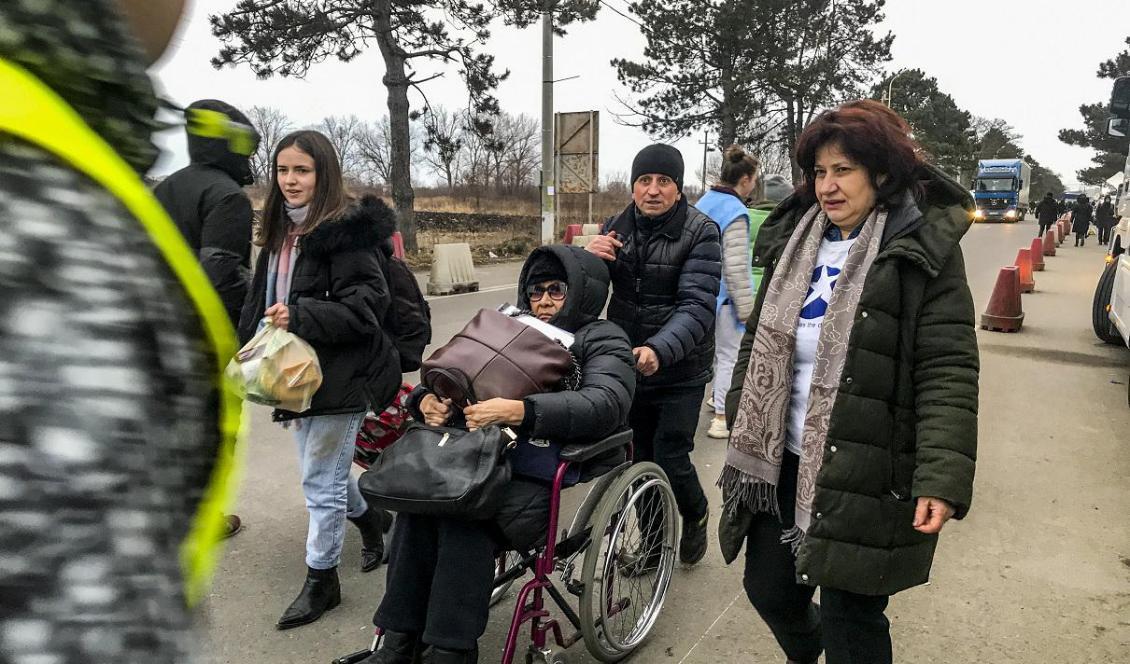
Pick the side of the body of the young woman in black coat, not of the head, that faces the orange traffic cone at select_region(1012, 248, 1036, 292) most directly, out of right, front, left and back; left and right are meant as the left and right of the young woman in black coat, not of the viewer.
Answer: back

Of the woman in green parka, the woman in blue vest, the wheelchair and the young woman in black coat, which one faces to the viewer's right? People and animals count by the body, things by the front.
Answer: the woman in blue vest

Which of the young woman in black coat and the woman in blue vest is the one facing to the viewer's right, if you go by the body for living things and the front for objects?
the woman in blue vest

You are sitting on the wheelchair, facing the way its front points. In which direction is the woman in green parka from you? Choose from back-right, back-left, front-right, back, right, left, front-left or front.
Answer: left

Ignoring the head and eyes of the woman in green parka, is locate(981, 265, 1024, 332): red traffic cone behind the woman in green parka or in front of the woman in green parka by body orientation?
behind

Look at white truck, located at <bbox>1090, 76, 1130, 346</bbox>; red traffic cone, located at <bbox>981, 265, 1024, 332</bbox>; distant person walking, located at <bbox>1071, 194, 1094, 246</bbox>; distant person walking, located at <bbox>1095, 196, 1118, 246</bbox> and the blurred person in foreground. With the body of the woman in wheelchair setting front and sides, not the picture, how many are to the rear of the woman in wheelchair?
4

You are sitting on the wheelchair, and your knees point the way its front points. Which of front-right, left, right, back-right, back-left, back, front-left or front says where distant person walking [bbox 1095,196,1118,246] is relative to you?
back

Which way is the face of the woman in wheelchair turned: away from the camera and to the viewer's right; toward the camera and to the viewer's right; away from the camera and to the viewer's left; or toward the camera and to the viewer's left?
toward the camera and to the viewer's left

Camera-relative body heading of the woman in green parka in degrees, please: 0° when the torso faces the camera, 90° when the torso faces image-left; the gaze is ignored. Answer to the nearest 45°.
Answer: approximately 45°

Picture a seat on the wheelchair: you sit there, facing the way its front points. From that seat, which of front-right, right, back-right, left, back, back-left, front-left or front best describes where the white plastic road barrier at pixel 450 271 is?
back-right

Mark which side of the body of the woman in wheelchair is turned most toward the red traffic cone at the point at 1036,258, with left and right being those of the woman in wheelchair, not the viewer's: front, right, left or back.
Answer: back
